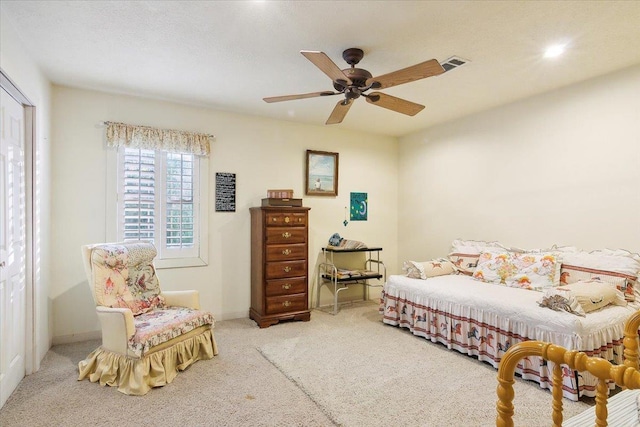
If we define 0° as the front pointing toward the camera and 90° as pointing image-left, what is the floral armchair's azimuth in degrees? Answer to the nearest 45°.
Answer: approximately 315°

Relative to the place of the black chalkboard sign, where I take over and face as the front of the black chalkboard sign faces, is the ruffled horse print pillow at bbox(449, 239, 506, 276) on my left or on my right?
on my left

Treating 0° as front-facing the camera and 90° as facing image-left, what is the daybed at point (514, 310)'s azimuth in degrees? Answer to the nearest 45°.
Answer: approximately 45°

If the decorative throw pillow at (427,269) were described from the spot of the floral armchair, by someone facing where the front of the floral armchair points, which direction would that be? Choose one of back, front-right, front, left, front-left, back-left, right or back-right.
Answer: front-left

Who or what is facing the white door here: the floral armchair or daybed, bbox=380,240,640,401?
the daybed

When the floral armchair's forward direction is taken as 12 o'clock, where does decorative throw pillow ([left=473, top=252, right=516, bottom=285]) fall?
The decorative throw pillow is roughly at 11 o'clock from the floral armchair.

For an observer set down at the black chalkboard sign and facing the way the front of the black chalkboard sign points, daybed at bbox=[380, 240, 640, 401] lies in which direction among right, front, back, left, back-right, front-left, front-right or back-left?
front-left
